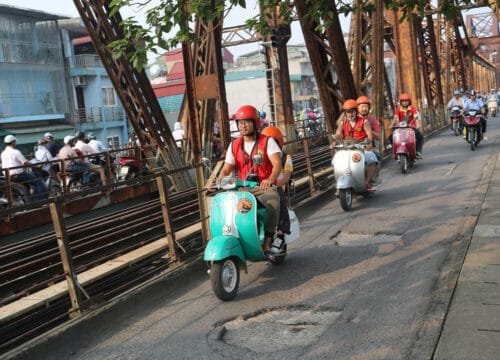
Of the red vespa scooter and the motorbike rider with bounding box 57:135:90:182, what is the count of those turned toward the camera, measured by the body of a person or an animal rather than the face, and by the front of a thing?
1

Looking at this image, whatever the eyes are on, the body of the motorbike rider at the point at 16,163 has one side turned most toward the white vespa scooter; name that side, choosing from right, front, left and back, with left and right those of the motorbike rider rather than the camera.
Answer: right

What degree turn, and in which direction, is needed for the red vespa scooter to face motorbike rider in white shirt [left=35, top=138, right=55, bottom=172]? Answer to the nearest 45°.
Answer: approximately 90° to its right

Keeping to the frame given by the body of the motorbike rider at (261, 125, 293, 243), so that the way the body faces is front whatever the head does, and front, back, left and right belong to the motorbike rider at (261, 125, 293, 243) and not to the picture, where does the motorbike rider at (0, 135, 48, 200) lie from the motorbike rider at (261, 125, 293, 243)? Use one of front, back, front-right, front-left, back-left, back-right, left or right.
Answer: right

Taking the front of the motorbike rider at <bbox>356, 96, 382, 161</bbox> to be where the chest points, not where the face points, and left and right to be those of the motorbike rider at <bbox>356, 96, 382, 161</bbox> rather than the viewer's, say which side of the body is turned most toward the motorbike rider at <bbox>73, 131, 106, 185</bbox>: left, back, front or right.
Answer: right

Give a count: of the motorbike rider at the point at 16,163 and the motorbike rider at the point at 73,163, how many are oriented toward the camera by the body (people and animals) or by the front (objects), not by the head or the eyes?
0

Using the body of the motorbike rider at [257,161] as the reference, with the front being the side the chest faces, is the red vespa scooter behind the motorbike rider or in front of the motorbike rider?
behind

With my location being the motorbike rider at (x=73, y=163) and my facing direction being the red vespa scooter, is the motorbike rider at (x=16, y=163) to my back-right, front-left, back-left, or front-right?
back-right
